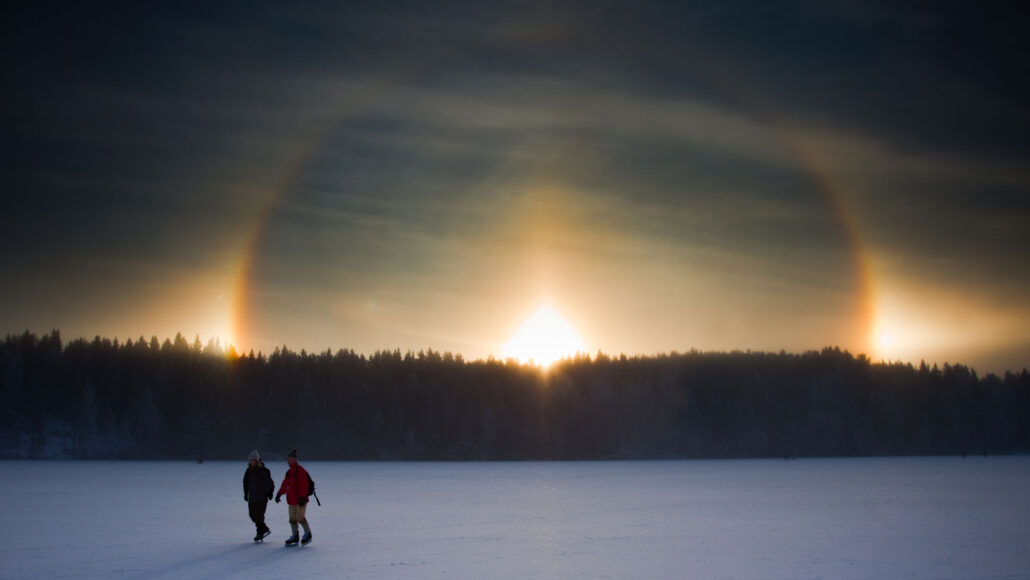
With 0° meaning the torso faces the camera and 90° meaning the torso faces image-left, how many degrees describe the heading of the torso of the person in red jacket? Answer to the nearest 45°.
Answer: approximately 45°

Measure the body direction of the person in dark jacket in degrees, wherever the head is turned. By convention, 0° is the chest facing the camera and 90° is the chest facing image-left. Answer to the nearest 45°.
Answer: approximately 45°
